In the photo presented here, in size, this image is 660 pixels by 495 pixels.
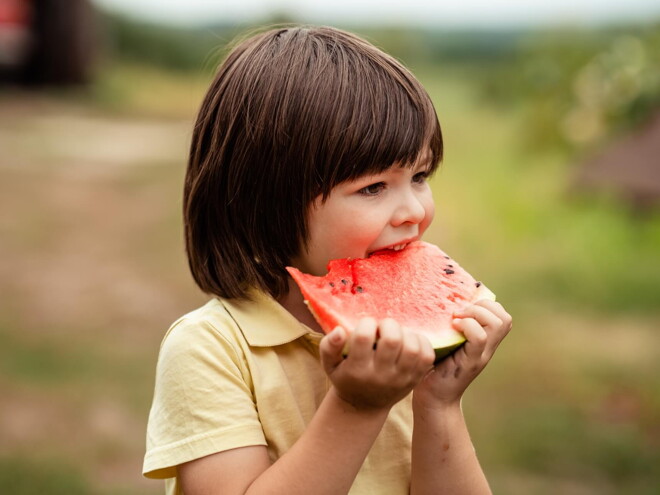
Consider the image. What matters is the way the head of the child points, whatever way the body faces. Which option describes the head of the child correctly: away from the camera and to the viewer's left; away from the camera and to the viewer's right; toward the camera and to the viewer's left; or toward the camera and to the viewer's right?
toward the camera and to the viewer's right

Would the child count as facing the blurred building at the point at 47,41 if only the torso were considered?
no

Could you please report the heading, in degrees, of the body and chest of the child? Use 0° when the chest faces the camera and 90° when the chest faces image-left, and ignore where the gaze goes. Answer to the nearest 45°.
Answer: approximately 315°

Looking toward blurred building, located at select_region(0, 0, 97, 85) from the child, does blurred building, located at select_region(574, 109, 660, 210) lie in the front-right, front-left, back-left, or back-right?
front-right

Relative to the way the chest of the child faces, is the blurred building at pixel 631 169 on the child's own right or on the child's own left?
on the child's own left

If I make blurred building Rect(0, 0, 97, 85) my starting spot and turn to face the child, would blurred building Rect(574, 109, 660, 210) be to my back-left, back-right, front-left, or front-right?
front-left
